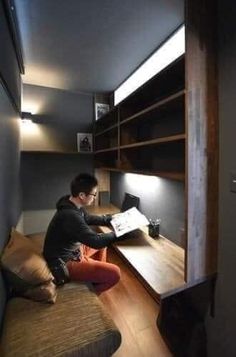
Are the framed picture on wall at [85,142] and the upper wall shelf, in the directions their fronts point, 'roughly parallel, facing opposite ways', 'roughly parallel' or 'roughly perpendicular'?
roughly perpendicular

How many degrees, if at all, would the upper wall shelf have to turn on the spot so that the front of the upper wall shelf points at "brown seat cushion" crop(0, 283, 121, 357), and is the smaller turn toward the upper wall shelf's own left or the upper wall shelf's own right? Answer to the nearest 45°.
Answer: approximately 45° to the upper wall shelf's own left

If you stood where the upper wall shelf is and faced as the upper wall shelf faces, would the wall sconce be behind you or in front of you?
in front

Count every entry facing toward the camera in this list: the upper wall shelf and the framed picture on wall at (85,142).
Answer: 1

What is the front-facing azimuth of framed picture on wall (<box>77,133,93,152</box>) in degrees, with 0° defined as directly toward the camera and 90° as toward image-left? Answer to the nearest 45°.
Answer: approximately 0°

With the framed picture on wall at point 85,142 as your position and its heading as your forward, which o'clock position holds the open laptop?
The open laptop is roughly at 11 o'clock from the framed picture on wall.

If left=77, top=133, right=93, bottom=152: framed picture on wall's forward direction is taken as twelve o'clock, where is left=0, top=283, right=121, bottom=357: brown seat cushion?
The brown seat cushion is roughly at 12 o'clock from the framed picture on wall.

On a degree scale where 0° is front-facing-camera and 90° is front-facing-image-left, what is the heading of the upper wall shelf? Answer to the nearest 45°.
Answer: approximately 90°

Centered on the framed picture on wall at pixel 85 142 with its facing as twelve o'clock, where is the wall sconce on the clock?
The wall sconce is roughly at 2 o'clock from the framed picture on wall.

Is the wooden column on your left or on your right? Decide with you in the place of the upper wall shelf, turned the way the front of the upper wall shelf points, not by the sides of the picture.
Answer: on your left
